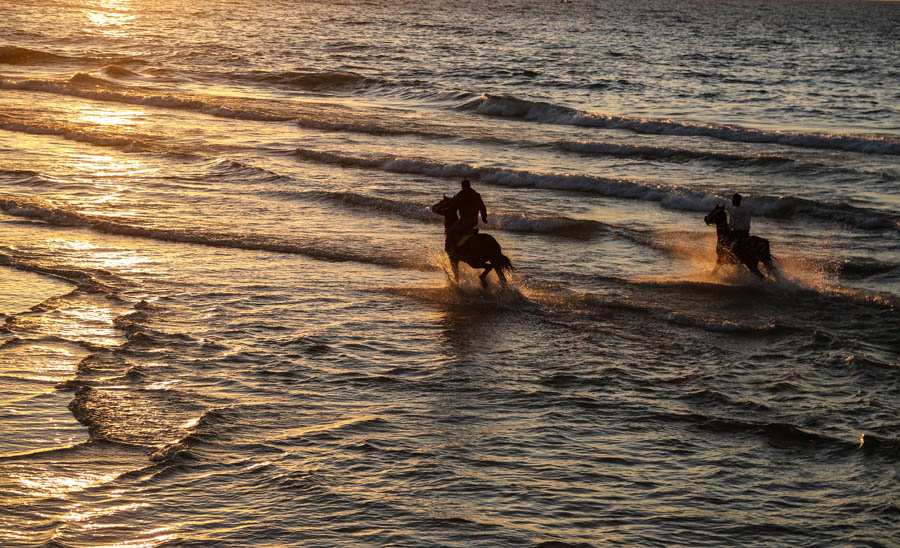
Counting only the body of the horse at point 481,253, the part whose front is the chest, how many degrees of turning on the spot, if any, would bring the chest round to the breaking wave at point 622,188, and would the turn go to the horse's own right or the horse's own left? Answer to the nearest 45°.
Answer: approximately 90° to the horse's own right

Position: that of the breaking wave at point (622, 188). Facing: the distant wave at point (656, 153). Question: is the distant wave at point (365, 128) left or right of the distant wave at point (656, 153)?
left

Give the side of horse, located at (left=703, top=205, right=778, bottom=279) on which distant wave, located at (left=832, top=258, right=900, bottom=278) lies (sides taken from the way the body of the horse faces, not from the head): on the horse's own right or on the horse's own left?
on the horse's own right

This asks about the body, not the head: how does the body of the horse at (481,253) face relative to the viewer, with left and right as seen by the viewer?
facing to the left of the viewer

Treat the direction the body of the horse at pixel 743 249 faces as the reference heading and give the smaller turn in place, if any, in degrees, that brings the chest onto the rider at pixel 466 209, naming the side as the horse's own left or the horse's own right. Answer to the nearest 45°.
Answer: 0° — it already faces them

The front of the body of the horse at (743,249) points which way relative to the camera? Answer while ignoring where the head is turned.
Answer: to the viewer's left

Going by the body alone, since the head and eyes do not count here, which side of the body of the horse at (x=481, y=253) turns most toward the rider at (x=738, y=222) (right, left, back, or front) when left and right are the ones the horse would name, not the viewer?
back

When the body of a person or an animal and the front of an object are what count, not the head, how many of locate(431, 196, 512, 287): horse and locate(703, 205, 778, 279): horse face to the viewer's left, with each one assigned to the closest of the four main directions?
2

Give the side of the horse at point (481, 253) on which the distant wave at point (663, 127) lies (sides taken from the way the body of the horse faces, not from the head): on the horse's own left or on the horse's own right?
on the horse's own right

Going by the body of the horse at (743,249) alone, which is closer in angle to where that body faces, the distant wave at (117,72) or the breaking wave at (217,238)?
the breaking wave

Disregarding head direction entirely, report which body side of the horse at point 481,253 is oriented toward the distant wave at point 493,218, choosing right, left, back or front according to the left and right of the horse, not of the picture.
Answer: right

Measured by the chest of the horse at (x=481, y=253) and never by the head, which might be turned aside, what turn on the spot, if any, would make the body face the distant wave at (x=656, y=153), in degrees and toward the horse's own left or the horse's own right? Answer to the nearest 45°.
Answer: approximately 90° to the horse's own right
